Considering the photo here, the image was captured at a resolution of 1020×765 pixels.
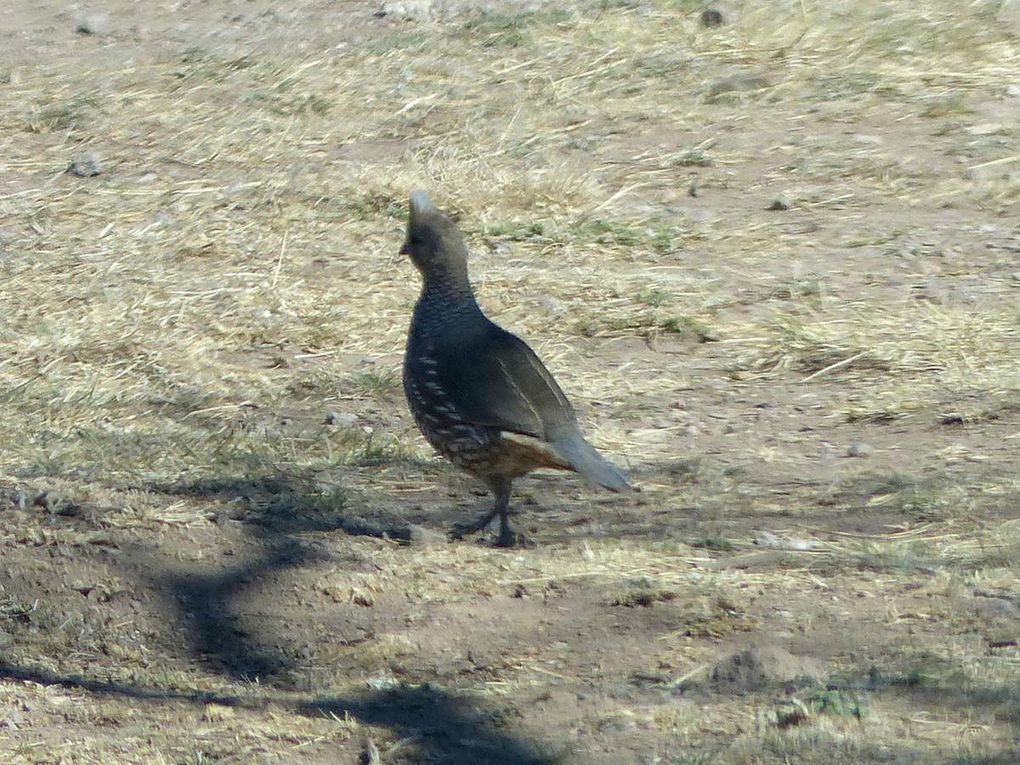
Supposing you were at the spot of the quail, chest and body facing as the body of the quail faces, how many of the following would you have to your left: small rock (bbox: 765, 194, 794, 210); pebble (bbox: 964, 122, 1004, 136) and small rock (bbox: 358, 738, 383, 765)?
1

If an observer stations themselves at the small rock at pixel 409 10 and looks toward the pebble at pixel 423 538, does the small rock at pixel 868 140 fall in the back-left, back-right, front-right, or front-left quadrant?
front-left

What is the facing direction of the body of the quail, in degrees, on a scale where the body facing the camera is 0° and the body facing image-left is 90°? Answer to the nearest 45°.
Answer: approximately 90°

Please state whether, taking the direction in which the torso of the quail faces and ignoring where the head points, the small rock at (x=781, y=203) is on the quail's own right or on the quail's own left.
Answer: on the quail's own right

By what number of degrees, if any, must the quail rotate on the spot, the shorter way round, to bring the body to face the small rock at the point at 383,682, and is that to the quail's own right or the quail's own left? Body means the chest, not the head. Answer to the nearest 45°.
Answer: approximately 90° to the quail's own left

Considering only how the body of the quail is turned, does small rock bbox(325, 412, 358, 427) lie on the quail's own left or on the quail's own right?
on the quail's own right

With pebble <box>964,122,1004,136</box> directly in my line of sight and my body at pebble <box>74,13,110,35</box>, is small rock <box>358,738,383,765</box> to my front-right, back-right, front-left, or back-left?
front-right

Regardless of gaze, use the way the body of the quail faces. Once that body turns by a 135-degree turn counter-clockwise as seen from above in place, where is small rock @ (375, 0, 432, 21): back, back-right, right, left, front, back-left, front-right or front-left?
back-left

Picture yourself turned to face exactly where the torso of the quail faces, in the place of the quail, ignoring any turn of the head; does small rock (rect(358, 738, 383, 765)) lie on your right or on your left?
on your left

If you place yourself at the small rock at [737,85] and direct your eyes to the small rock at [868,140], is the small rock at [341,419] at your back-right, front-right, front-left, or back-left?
front-right

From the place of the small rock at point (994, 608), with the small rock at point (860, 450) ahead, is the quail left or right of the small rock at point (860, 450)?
left

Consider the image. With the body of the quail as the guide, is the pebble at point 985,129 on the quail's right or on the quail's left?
on the quail's right
